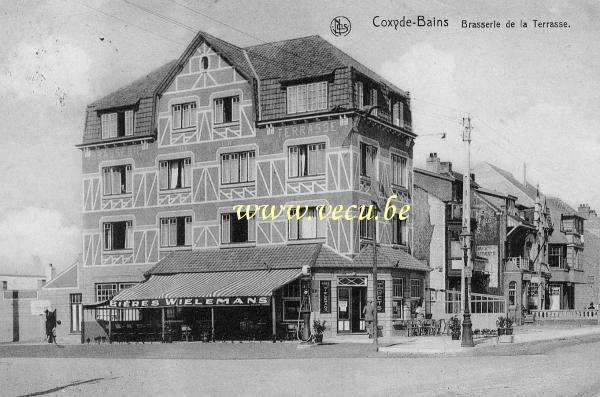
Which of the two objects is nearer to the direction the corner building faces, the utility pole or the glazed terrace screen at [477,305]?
the utility pole

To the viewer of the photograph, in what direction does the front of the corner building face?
facing the viewer and to the left of the viewer

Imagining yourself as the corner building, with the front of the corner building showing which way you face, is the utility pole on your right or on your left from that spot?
on your left

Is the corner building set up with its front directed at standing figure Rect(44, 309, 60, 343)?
no

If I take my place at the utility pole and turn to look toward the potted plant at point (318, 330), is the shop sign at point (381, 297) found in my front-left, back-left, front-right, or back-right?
front-right

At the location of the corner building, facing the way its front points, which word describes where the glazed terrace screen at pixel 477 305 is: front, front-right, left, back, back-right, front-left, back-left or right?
back

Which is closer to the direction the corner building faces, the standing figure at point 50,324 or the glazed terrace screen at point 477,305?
the standing figure

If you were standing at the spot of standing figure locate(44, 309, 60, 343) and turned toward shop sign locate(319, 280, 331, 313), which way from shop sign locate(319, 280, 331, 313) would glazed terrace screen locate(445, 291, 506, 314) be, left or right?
left
